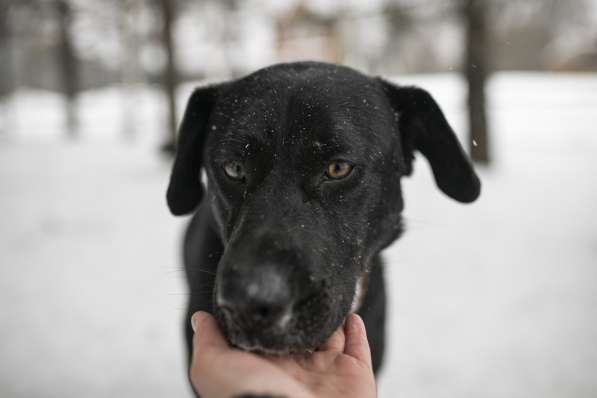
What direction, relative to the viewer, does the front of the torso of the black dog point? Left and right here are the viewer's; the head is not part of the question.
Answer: facing the viewer

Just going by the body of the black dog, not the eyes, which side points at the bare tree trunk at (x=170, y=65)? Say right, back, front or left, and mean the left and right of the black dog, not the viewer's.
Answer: back

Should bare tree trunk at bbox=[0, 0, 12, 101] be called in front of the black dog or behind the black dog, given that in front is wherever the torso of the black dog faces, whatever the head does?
behind

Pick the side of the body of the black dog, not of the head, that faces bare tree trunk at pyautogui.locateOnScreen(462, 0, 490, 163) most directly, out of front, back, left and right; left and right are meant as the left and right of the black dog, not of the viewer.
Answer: back
